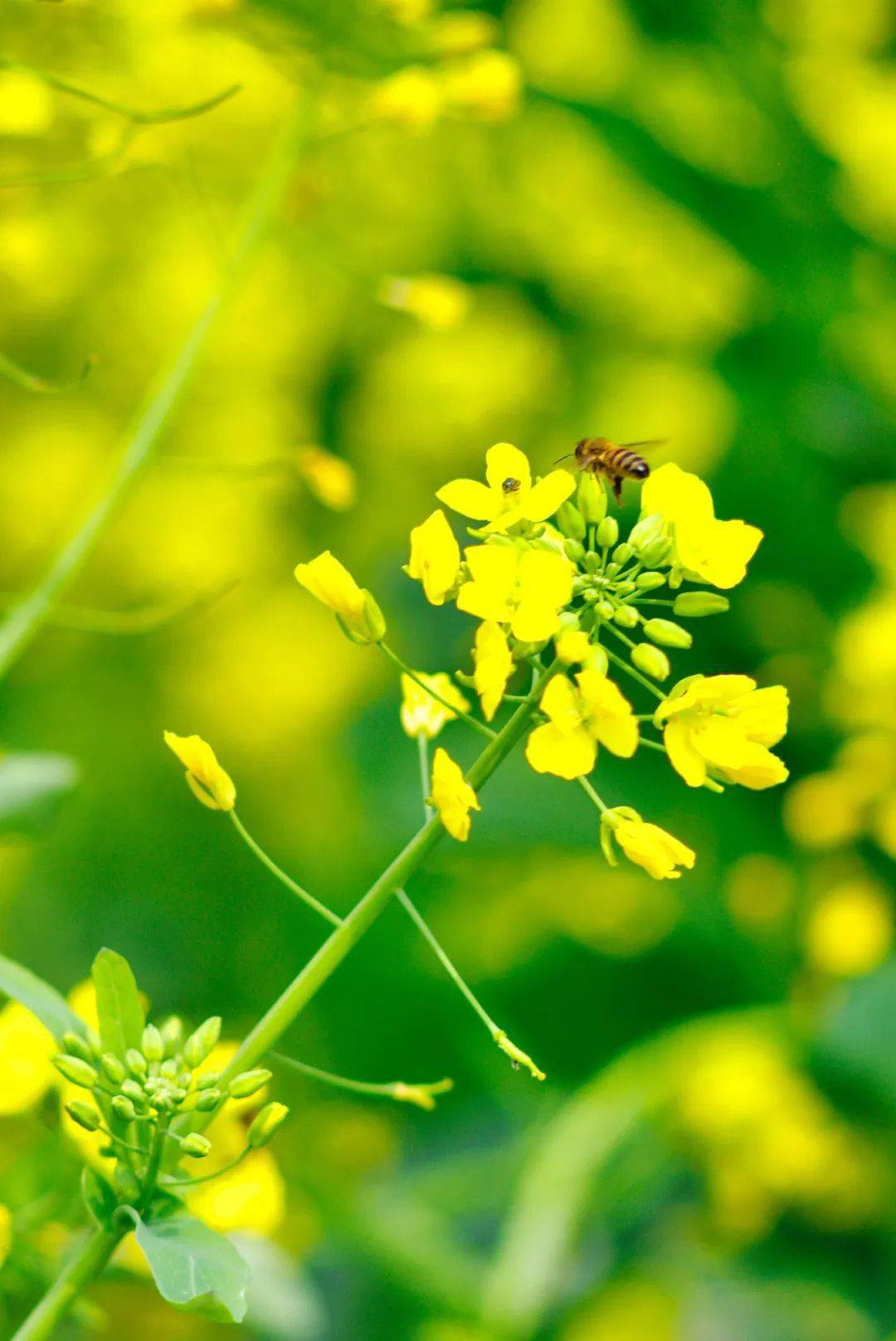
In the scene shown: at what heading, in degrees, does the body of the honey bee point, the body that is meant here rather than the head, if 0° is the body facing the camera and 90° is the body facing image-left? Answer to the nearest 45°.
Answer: approximately 90°
